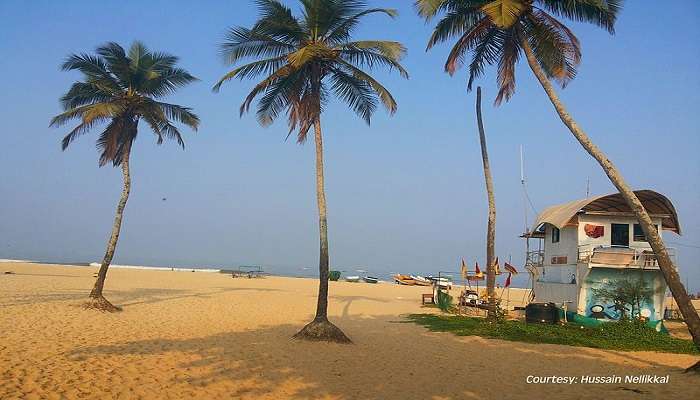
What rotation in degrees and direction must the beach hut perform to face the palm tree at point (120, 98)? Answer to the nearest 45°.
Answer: approximately 90° to its right

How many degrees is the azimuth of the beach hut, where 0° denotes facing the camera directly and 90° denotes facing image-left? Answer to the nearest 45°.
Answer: approximately 315°

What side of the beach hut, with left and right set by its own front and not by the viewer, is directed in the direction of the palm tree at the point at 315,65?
right
